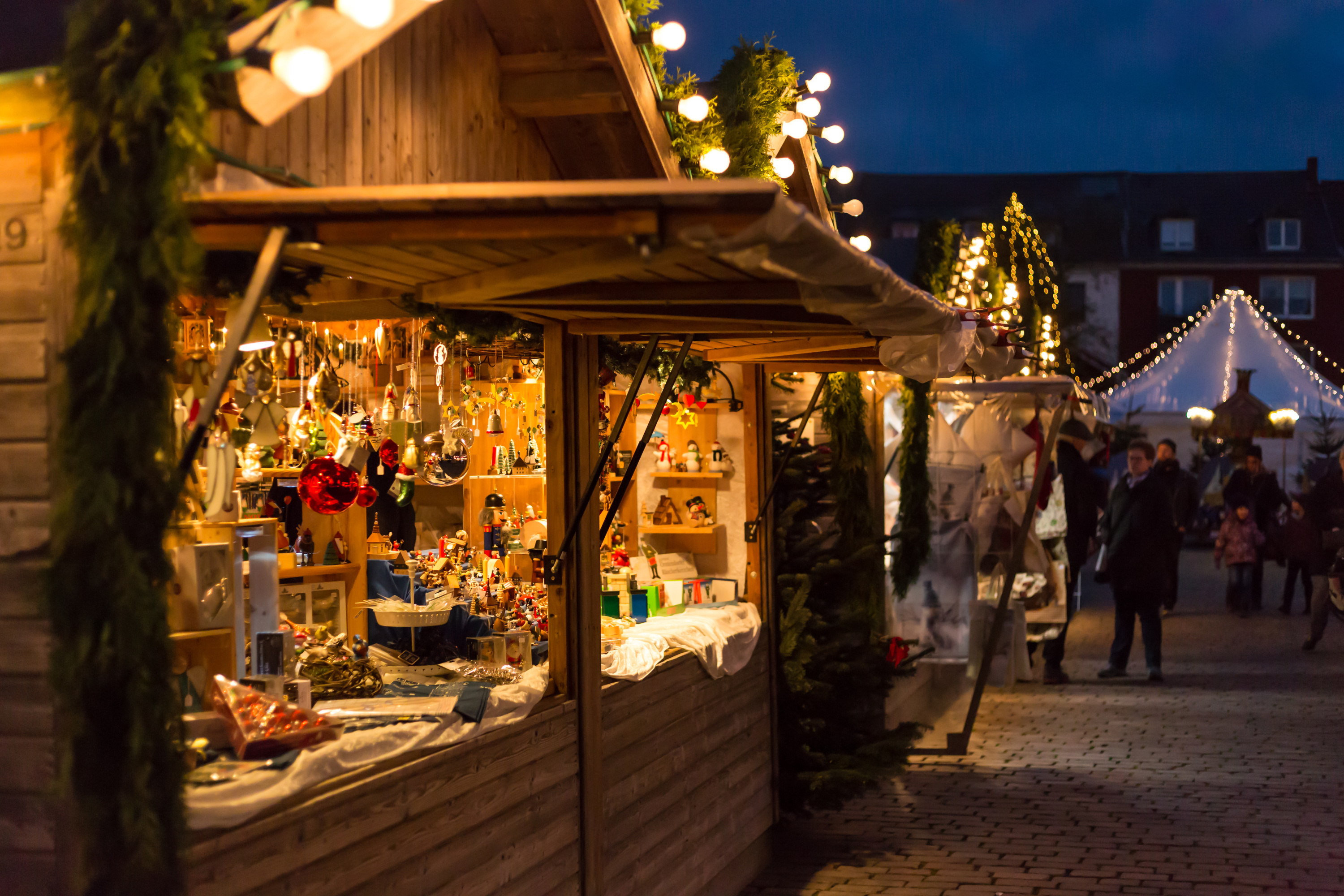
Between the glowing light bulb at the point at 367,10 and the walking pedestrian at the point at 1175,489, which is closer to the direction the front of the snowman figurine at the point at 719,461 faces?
the glowing light bulb

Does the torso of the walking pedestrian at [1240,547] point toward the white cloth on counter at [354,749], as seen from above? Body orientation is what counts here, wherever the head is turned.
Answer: yes

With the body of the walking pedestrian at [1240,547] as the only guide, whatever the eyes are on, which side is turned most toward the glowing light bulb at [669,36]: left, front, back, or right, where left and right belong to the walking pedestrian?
front

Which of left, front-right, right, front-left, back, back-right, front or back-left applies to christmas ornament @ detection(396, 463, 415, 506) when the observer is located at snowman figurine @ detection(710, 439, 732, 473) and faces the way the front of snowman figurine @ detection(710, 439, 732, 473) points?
front-right

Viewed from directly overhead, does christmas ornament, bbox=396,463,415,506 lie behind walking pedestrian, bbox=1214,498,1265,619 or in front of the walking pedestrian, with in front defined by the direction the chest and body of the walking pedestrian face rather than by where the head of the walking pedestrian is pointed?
in front

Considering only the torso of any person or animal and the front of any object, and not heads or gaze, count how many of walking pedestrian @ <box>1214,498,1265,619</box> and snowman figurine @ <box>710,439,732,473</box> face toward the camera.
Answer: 2

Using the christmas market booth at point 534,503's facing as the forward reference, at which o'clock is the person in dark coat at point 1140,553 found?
The person in dark coat is roughly at 9 o'clock from the christmas market booth.

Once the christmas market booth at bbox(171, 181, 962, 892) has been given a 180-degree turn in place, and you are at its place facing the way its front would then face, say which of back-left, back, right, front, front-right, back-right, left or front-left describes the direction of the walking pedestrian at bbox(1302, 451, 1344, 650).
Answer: right

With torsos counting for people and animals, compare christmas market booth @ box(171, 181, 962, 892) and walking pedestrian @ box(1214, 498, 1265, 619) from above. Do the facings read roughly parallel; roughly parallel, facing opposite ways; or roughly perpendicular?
roughly perpendicular

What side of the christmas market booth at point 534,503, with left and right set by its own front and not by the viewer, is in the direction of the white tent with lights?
left
